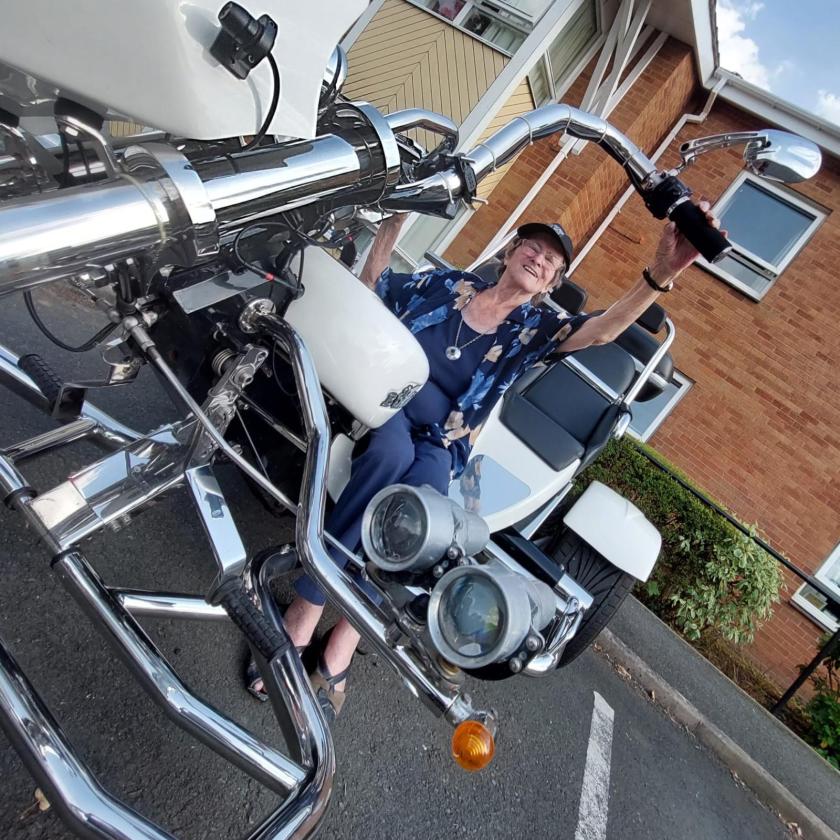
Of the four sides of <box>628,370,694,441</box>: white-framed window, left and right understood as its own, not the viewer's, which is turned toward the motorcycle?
front

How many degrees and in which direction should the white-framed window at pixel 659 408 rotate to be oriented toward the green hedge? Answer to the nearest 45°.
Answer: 0° — it already faces it

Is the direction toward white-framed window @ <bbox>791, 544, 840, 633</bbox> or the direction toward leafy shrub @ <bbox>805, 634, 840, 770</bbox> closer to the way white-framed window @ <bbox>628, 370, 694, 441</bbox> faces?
the leafy shrub

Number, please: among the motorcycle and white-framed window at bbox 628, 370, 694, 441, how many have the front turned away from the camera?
0

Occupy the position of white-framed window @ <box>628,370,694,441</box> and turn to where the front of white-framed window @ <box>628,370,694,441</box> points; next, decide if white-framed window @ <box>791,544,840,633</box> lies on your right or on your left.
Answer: on your left

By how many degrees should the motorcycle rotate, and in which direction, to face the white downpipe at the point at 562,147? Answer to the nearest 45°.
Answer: approximately 135° to its right

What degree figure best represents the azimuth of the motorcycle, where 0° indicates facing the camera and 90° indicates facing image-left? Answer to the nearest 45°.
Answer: approximately 45°

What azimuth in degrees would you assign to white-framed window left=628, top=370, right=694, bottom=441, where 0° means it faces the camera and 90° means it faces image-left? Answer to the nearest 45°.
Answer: approximately 0°
